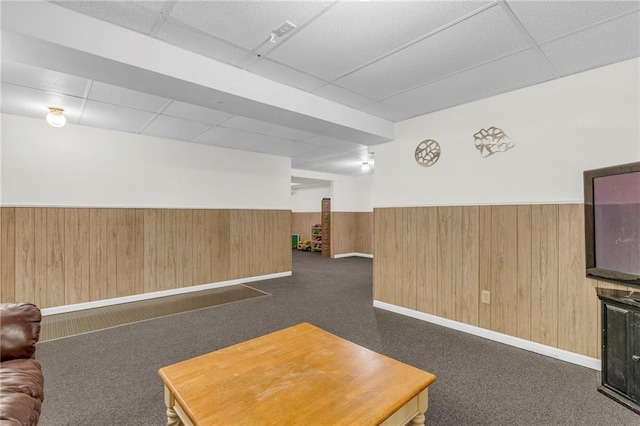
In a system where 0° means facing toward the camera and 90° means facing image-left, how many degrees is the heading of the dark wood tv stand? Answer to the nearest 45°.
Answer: approximately 45°

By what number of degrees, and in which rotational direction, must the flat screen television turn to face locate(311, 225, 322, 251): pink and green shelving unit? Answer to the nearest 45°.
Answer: approximately 90° to its right

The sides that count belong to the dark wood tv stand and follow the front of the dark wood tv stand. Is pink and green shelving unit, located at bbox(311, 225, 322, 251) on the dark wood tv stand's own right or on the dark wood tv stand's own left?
on the dark wood tv stand's own right

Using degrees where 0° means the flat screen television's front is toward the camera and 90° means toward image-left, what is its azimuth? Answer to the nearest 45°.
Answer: approximately 45°

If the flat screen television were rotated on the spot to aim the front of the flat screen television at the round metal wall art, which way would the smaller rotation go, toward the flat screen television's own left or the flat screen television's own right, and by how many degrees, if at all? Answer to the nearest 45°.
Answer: approximately 45° to the flat screen television's own right

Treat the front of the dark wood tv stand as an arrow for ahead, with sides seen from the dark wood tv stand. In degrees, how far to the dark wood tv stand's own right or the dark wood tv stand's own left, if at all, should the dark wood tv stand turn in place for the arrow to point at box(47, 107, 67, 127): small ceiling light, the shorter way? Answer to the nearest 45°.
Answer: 0° — it already faces it

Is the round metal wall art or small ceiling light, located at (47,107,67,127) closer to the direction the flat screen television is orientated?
the small ceiling light
